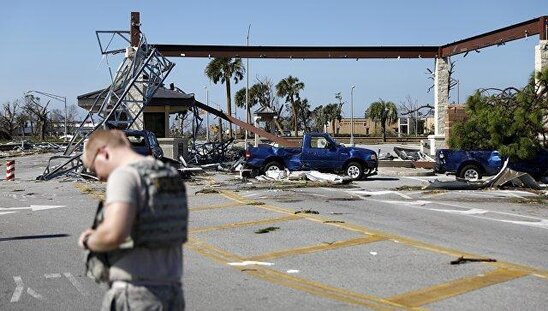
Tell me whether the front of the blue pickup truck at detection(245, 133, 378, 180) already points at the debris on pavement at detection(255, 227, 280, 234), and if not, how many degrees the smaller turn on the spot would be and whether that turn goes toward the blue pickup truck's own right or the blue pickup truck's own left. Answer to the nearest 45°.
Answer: approximately 90° to the blue pickup truck's own right

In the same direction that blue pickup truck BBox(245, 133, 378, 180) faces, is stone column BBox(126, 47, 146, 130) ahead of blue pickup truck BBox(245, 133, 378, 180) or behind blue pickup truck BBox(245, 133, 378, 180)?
behind

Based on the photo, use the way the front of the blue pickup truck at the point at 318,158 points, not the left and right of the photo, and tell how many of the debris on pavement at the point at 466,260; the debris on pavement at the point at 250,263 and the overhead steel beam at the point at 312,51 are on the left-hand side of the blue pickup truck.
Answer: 1

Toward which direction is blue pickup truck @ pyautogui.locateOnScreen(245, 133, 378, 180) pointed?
to the viewer's right

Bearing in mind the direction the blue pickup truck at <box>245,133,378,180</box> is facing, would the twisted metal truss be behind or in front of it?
behind

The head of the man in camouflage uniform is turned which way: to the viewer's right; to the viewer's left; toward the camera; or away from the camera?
to the viewer's left

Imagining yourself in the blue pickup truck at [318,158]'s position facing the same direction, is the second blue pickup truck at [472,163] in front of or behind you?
in front
